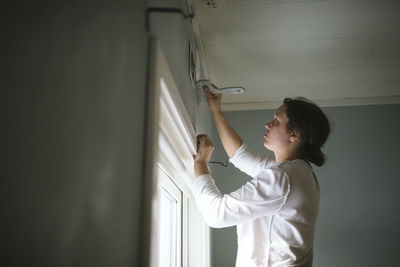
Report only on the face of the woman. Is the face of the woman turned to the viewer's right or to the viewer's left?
to the viewer's left

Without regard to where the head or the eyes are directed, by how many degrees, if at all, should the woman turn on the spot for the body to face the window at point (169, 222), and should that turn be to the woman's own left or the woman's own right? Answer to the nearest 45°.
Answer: approximately 45° to the woman's own right

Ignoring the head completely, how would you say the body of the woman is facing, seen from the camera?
to the viewer's left
